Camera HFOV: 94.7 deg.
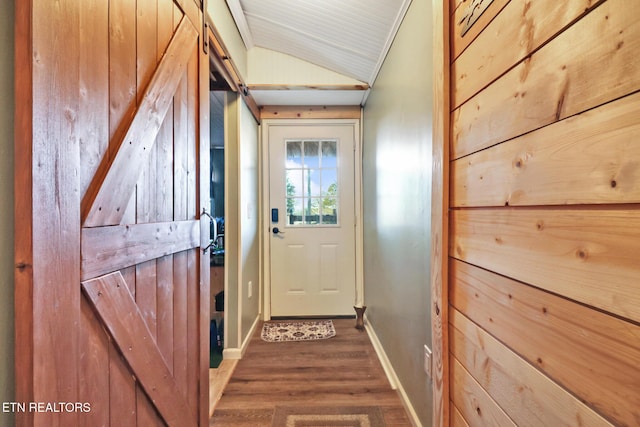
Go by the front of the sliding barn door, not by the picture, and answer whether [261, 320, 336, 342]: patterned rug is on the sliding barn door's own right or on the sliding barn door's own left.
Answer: on the sliding barn door's own left

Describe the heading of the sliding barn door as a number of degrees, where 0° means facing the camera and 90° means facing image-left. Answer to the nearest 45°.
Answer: approximately 315°

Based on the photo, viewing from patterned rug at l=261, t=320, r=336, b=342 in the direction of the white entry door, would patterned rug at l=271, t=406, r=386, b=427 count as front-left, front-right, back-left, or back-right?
back-right

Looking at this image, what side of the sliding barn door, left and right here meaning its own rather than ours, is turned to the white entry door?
left
